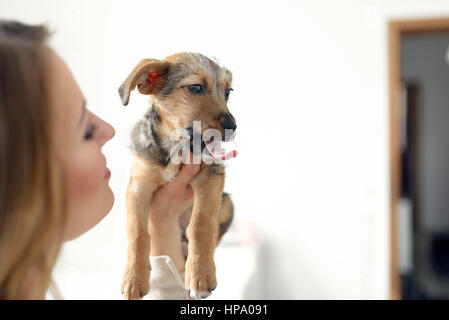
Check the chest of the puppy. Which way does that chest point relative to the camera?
toward the camera

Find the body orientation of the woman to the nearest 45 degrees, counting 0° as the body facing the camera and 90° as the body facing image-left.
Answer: approximately 270°

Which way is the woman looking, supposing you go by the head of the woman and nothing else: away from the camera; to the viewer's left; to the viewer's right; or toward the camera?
to the viewer's right
